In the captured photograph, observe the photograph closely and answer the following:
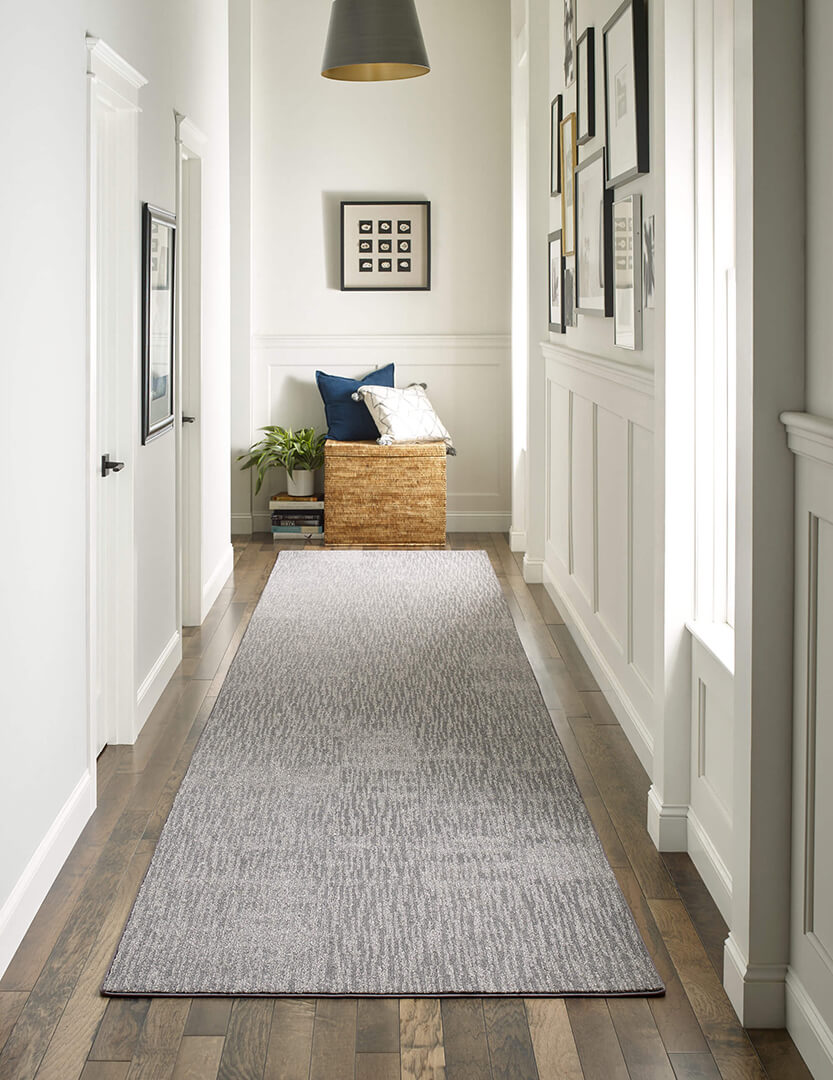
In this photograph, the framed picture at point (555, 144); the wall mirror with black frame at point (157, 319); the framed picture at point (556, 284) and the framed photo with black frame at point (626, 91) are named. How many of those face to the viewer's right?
1

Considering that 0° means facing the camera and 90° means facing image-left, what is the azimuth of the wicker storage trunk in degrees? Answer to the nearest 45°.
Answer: approximately 0°

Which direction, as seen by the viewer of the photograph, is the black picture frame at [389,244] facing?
facing the viewer

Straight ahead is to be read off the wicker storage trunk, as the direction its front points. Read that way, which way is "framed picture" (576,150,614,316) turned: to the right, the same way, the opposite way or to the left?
to the right

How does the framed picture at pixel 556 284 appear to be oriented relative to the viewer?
to the viewer's left

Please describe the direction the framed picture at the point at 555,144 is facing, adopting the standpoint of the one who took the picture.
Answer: facing to the left of the viewer

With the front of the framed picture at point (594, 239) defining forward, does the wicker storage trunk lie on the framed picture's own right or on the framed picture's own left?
on the framed picture's own right

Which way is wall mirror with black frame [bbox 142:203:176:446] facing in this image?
to the viewer's right

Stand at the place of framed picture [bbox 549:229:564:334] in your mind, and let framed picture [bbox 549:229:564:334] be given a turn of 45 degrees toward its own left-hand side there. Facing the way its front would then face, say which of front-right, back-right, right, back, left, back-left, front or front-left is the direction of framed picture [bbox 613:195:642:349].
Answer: front-left

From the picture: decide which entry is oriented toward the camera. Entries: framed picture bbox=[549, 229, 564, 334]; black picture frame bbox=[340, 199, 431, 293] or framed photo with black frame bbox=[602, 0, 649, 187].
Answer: the black picture frame
